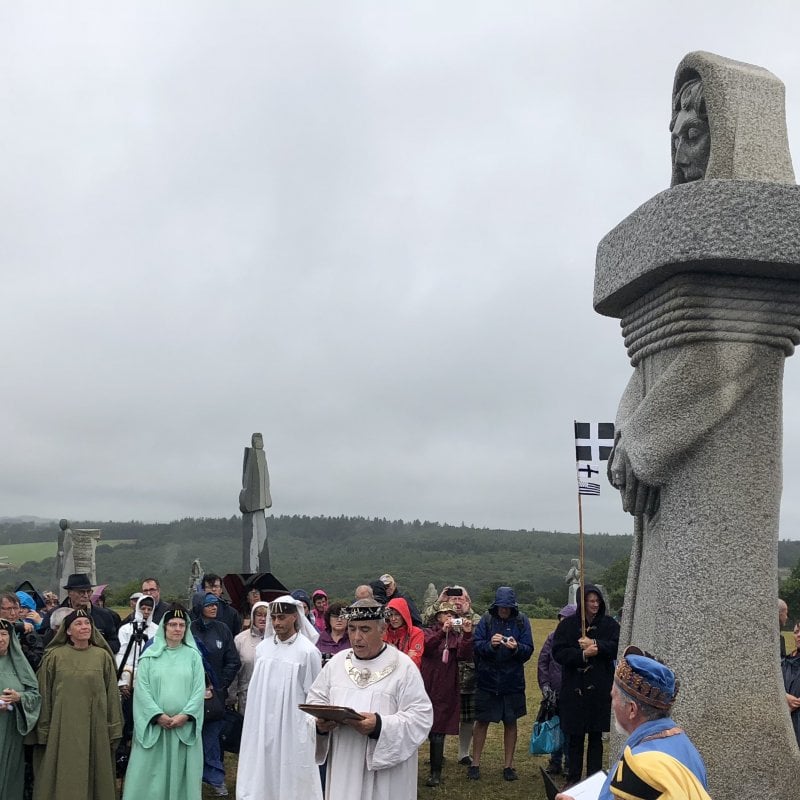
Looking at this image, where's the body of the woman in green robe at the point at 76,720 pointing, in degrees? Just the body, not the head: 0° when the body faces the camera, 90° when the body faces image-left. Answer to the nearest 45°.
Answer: approximately 0°

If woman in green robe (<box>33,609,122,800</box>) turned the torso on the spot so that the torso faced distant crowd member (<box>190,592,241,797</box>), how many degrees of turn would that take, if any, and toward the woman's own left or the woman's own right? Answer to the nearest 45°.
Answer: approximately 135° to the woman's own left

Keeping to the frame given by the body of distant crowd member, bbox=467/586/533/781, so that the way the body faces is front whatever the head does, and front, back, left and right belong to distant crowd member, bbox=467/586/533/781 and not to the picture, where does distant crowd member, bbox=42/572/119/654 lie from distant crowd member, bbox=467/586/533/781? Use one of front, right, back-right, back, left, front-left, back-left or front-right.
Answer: right

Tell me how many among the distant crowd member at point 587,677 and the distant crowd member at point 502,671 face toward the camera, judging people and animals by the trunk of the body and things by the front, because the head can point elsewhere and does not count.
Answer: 2

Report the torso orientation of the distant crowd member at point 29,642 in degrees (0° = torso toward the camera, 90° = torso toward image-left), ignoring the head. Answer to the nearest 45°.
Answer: approximately 315°

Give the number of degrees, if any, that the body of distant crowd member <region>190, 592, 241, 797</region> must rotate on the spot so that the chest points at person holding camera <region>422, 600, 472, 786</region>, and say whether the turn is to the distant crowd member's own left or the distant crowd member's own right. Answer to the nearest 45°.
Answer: approximately 45° to the distant crowd member's own left

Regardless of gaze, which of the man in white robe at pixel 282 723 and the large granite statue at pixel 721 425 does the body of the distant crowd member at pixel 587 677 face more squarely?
the large granite statue

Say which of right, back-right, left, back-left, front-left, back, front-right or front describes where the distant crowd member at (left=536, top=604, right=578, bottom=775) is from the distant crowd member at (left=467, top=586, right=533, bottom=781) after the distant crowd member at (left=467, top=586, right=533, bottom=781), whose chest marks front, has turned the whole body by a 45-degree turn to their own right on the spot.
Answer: back
